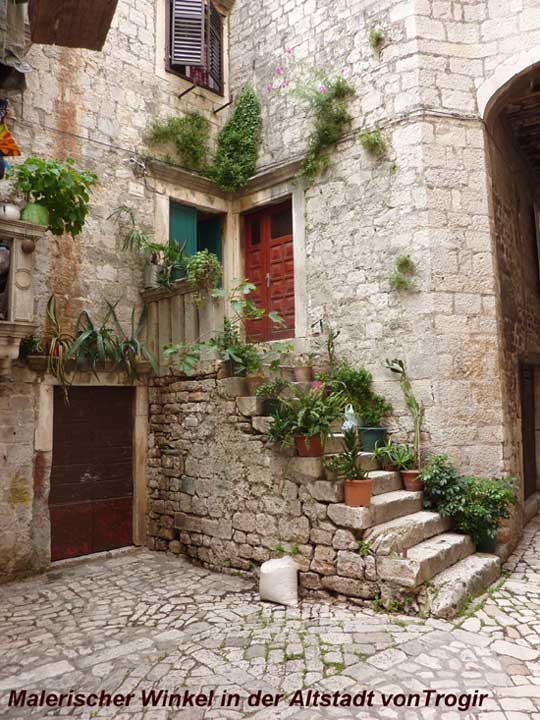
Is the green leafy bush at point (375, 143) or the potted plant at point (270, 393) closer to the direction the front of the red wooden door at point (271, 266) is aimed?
the potted plant

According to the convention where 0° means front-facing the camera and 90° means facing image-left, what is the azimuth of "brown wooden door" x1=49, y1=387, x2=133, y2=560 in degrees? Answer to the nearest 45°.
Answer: approximately 315°

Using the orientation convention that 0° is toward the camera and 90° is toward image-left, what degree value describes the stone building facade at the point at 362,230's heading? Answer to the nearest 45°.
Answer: approximately 0°
